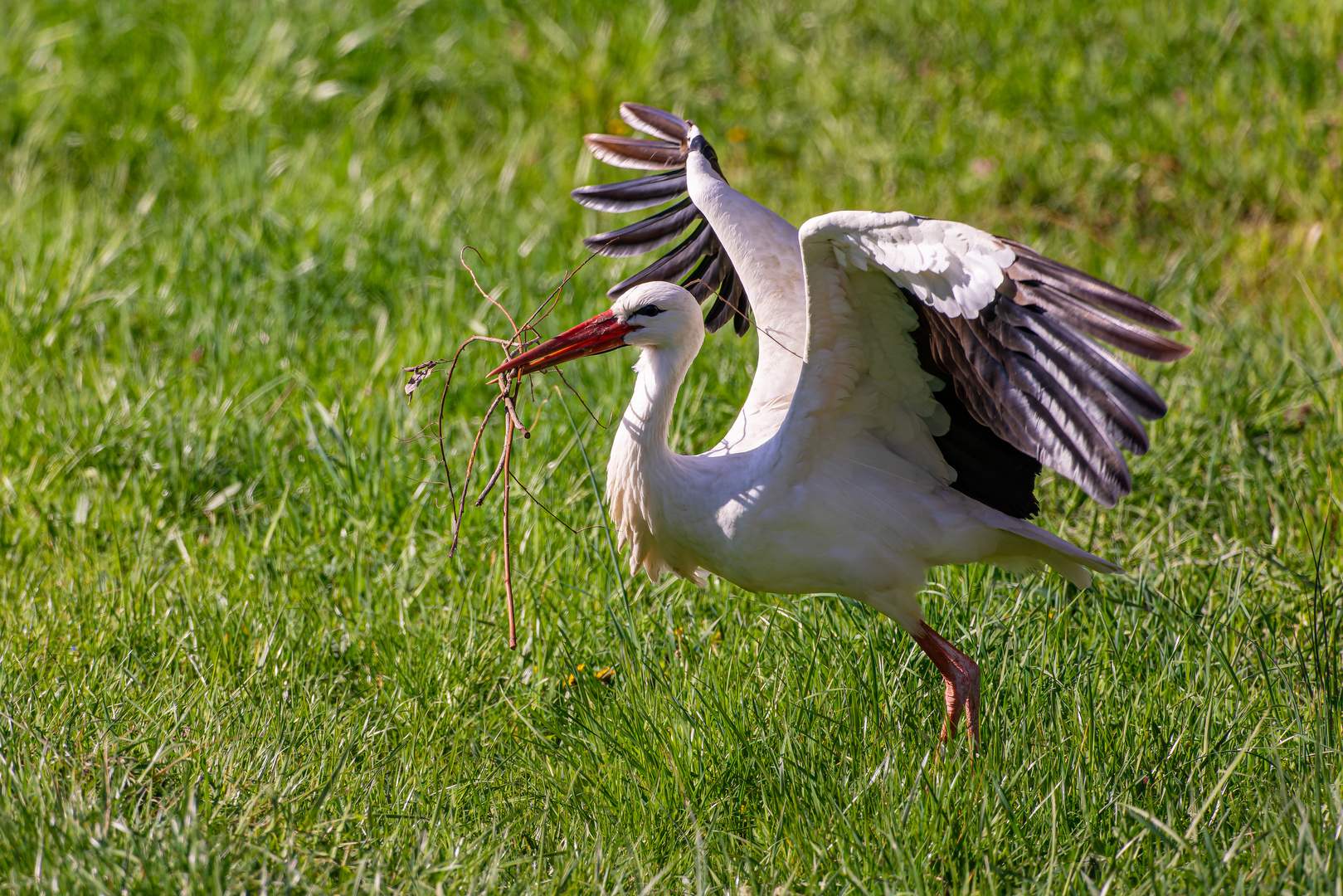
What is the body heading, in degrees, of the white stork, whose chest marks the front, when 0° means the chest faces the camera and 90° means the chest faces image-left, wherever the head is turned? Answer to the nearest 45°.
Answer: approximately 90°
